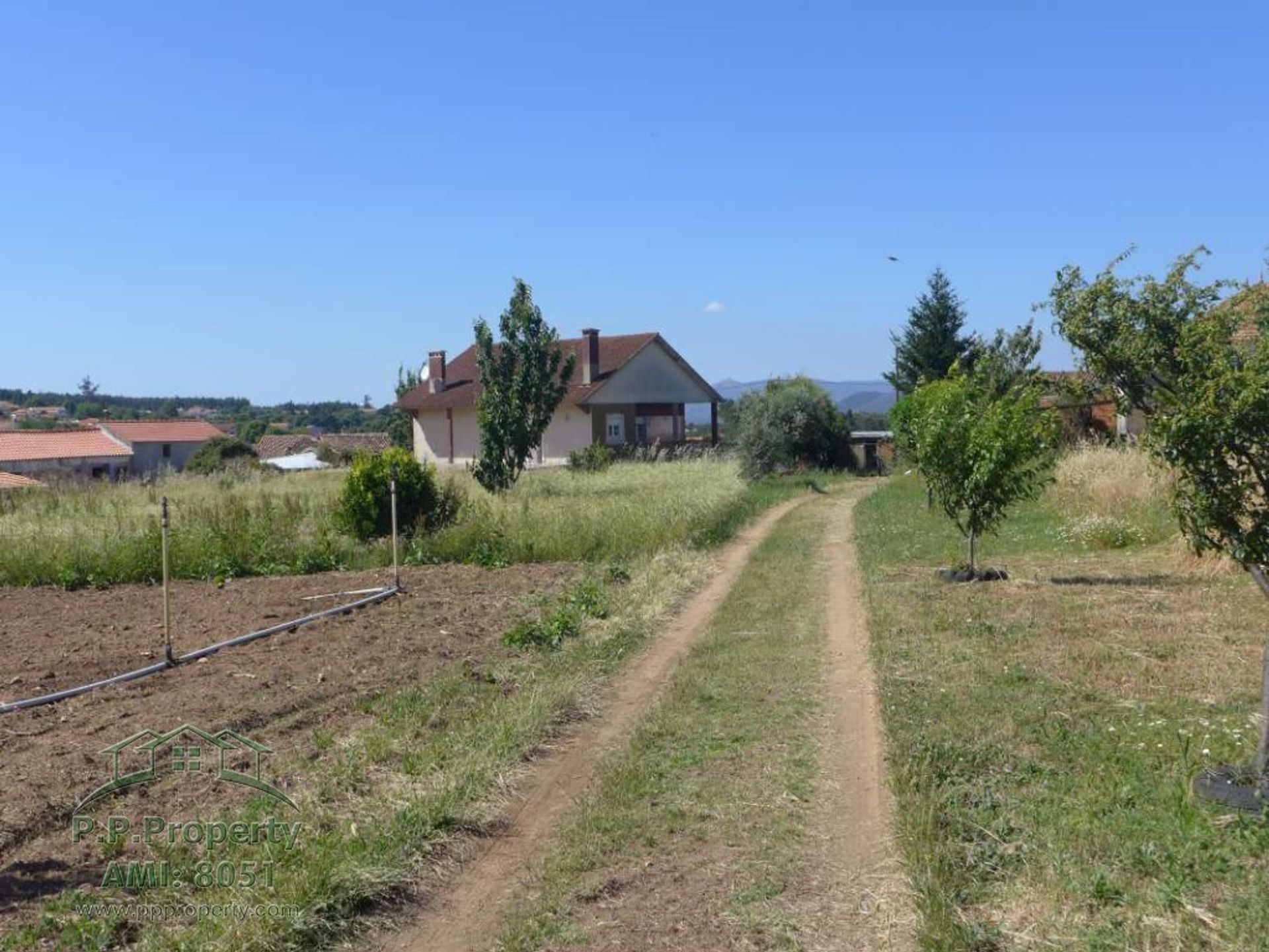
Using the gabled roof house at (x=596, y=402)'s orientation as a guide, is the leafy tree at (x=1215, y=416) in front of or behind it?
in front

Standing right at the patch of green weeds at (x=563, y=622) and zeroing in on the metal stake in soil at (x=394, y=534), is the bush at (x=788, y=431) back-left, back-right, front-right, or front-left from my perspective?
front-right

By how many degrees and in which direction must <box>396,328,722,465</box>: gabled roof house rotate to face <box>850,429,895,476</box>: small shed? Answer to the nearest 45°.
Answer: approximately 45° to its left

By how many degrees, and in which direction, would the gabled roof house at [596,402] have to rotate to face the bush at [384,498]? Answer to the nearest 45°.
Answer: approximately 45° to its right

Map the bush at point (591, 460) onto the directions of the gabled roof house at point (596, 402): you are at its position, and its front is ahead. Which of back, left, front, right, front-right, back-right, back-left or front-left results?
front-right

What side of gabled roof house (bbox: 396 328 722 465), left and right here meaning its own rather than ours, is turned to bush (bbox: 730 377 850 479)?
front

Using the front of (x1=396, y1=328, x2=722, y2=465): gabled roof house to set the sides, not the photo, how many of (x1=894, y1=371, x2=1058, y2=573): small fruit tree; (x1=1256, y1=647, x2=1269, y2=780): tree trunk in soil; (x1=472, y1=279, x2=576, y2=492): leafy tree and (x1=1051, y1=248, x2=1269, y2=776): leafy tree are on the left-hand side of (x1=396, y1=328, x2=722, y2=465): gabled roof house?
0

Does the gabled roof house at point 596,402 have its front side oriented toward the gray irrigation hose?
no

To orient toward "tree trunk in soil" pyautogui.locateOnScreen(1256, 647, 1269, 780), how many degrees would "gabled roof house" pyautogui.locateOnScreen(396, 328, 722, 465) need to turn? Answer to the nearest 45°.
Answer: approximately 45° to its right

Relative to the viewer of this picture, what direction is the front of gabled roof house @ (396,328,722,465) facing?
facing the viewer and to the right of the viewer

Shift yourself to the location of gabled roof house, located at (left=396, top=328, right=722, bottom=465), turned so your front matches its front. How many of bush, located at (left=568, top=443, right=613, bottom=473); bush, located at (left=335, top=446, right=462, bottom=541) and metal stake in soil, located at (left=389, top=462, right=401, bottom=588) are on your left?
0

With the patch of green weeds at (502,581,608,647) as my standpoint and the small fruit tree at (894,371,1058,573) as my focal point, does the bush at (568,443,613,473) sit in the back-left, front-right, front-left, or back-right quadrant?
front-left

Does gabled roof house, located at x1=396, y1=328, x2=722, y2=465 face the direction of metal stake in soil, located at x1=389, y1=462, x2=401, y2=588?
no

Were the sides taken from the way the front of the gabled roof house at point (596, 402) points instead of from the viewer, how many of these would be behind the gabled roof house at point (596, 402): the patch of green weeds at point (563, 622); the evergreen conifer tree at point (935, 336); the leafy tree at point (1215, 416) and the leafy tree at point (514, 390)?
0

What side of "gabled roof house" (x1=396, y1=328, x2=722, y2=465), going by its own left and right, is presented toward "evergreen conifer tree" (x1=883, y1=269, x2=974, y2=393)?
front

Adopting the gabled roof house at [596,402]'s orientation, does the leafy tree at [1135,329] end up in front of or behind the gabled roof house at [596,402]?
in front
